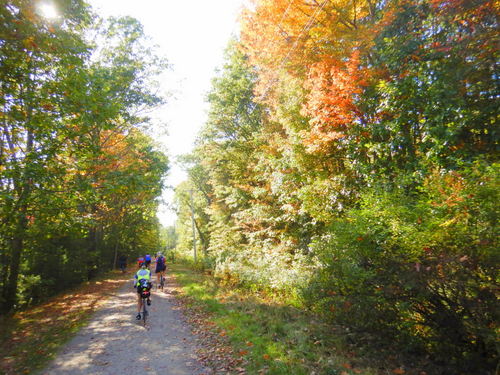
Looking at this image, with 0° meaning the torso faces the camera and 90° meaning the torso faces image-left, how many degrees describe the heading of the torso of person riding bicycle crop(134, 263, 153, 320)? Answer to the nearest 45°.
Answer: approximately 180°

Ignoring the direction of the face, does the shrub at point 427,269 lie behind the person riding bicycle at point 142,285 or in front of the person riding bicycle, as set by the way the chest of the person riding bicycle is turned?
behind
